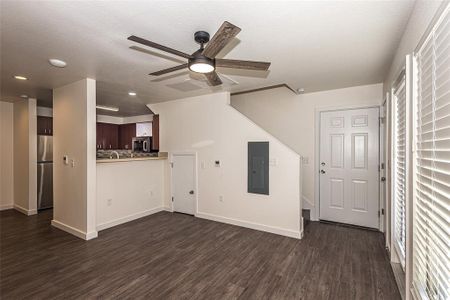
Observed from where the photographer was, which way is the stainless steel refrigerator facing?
facing the viewer and to the right of the viewer

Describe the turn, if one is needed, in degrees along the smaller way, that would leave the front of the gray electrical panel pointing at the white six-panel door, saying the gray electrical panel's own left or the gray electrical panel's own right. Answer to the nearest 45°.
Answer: approximately 135° to the gray electrical panel's own left

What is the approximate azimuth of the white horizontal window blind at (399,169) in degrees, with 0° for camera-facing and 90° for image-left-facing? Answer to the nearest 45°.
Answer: approximately 90°

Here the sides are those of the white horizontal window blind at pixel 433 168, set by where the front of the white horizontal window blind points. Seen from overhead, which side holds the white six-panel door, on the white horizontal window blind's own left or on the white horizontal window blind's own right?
on the white horizontal window blind's own right

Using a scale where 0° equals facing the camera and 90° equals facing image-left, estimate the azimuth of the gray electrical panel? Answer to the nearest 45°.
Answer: approximately 45°

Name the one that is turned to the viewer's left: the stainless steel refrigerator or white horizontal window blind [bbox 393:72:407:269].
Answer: the white horizontal window blind

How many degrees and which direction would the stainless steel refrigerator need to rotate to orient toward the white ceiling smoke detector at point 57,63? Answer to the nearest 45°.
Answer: approximately 45° to its right

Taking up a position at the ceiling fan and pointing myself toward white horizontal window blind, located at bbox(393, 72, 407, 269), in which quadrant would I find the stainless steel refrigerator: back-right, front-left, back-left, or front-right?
back-left

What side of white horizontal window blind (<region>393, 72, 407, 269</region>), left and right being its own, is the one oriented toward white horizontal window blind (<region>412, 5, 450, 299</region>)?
left

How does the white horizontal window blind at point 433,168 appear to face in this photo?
to the viewer's left

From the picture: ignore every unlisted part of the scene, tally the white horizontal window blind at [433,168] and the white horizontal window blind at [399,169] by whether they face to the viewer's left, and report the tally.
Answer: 2

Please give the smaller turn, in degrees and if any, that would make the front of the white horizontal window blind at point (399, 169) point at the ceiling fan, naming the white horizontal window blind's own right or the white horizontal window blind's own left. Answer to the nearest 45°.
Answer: approximately 45° to the white horizontal window blind's own left

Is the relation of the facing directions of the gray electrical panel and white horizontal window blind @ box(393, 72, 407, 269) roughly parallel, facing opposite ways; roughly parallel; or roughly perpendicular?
roughly perpendicular

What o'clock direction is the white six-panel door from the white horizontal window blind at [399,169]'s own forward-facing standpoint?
The white six-panel door is roughly at 2 o'clock from the white horizontal window blind.
